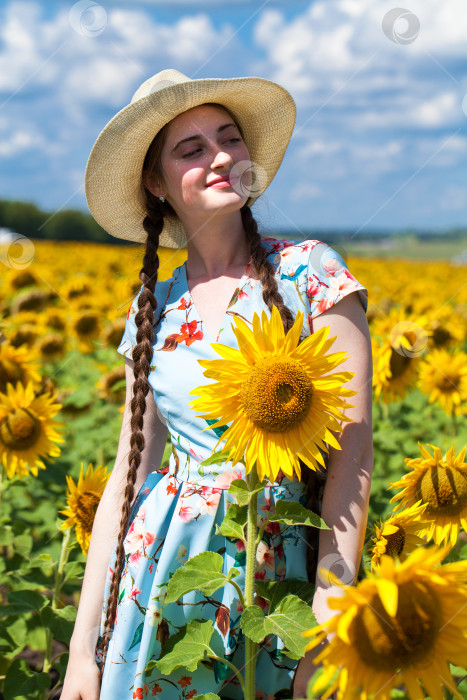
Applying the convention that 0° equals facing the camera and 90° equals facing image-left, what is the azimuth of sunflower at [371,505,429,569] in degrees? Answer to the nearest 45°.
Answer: approximately 315°

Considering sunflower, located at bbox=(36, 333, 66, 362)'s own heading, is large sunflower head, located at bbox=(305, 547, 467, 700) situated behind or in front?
in front

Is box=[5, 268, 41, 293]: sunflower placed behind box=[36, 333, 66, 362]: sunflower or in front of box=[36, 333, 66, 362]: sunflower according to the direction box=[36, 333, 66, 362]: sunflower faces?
behind

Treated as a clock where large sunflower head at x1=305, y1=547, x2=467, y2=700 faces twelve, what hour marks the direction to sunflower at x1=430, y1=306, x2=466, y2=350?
The sunflower is roughly at 6 o'clock from the large sunflower head.

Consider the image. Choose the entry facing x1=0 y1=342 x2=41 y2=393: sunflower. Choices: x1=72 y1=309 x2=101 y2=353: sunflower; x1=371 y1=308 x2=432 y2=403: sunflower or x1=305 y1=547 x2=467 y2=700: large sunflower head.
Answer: x1=72 y1=309 x2=101 y2=353: sunflower

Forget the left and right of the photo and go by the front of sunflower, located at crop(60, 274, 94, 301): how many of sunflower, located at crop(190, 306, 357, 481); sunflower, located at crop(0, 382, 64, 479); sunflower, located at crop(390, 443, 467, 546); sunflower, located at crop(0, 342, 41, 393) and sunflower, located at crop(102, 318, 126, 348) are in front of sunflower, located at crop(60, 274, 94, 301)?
5

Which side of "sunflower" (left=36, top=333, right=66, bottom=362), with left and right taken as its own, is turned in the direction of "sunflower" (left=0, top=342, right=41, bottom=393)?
front

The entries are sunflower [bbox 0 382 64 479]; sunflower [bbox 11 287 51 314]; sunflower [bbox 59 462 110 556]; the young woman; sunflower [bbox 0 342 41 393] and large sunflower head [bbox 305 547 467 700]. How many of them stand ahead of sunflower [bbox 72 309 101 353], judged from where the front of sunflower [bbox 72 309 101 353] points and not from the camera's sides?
5

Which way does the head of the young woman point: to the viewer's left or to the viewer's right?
to the viewer's right

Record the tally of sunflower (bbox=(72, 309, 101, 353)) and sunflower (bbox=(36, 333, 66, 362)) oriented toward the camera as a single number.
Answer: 2
